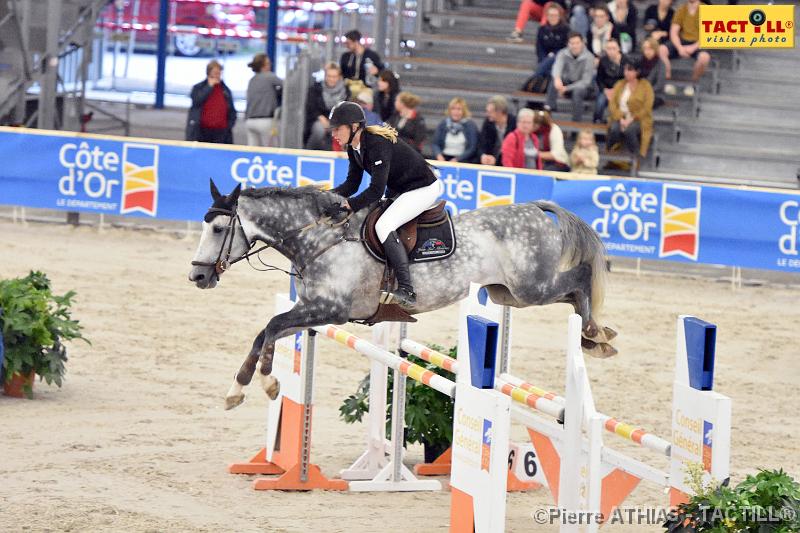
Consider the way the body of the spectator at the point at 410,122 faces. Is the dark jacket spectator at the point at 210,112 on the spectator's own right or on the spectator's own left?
on the spectator's own right

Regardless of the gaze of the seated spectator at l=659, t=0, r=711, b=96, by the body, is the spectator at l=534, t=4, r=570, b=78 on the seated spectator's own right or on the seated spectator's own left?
on the seated spectator's own right

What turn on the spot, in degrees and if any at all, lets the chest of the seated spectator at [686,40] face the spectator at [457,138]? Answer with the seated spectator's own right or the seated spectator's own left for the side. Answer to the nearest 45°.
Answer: approximately 45° to the seated spectator's own right

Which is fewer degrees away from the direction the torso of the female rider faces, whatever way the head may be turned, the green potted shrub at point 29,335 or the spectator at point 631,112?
the green potted shrub

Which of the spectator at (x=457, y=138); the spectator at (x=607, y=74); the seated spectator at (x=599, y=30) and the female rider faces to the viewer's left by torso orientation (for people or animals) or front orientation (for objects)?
the female rider

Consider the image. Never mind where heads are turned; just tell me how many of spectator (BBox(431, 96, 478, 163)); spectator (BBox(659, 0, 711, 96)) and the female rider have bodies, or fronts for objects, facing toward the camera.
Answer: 2

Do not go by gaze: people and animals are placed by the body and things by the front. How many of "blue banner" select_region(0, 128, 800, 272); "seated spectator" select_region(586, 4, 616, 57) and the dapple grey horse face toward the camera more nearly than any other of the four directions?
2

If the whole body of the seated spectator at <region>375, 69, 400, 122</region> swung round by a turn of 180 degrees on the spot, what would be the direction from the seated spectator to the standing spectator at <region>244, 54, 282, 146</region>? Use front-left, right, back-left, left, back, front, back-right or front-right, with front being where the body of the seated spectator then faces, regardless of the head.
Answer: left

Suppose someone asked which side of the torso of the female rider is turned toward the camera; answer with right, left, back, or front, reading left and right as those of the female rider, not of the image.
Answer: left
